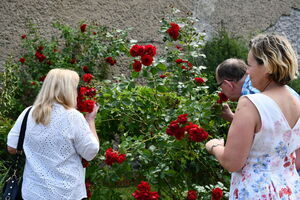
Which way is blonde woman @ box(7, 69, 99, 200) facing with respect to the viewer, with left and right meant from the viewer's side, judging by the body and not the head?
facing away from the viewer and to the right of the viewer

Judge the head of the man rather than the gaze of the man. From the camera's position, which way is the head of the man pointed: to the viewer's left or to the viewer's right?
to the viewer's left

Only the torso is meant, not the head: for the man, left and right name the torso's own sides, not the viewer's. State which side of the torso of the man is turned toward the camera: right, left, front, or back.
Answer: left

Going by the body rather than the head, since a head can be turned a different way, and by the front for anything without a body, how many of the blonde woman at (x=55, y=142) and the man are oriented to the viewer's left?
1

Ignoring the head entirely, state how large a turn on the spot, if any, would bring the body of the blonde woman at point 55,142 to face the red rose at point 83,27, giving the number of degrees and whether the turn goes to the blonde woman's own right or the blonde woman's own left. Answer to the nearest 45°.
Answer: approximately 45° to the blonde woman's own left

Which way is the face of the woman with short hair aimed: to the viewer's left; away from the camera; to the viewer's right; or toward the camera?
to the viewer's left

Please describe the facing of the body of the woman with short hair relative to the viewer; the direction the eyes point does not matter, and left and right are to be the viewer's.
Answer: facing away from the viewer and to the left of the viewer

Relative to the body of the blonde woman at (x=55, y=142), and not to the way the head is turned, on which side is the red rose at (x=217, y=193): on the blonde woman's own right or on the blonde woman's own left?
on the blonde woman's own right

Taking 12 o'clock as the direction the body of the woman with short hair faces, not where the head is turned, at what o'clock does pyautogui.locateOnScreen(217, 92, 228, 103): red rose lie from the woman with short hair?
The red rose is roughly at 1 o'clock from the woman with short hair.

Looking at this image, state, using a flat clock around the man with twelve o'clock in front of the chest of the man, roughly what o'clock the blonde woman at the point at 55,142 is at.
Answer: The blonde woman is roughly at 11 o'clock from the man.
